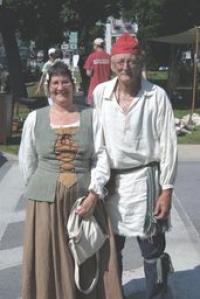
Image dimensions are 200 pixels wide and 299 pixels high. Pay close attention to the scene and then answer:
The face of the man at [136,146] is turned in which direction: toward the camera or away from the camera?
toward the camera

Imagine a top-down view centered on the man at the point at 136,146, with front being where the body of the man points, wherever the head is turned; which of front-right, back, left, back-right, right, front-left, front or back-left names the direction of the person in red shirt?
back

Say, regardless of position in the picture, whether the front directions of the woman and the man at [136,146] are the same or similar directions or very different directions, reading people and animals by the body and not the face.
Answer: same or similar directions

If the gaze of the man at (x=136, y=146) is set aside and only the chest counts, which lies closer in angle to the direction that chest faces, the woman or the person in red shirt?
the woman

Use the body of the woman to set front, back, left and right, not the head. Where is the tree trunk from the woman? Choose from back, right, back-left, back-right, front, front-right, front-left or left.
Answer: back

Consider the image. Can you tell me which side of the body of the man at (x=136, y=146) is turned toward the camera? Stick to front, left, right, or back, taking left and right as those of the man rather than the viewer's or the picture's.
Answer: front

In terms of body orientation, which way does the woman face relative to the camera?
toward the camera

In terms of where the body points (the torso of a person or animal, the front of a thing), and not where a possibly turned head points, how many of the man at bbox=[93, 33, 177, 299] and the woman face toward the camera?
2

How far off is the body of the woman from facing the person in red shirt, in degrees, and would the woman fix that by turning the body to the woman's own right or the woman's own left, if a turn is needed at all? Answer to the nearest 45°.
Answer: approximately 180°

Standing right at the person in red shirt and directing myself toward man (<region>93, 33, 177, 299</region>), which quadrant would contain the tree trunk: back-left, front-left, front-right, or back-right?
back-right
